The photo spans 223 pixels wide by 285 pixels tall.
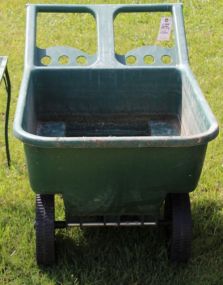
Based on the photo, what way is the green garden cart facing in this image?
toward the camera
